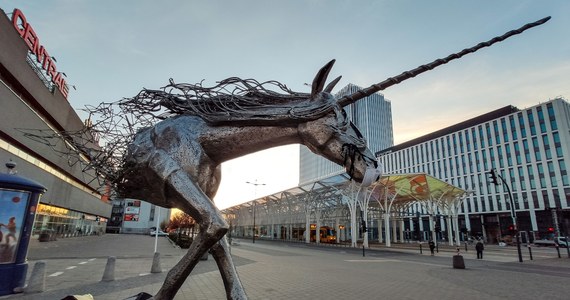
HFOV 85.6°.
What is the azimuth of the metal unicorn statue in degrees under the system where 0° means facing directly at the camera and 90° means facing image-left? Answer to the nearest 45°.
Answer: approximately 270°

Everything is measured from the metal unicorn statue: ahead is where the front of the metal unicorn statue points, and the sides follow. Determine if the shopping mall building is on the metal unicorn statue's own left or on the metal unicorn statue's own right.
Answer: on the metal unicorn statue's own left
